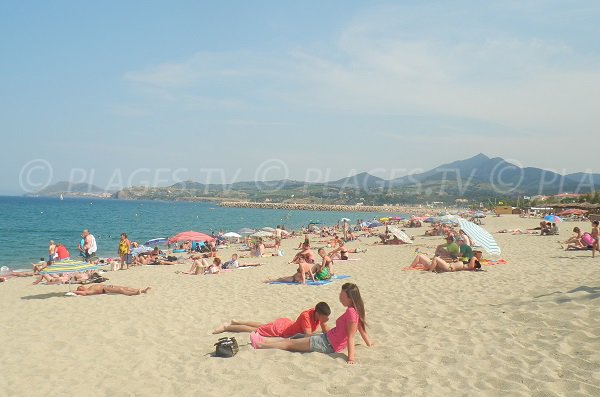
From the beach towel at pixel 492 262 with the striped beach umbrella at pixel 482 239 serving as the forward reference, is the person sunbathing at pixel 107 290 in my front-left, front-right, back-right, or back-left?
back-left

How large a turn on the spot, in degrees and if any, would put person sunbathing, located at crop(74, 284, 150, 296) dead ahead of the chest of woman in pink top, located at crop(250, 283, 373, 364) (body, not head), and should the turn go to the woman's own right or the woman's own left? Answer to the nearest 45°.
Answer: approximately 45° to the woman's own right

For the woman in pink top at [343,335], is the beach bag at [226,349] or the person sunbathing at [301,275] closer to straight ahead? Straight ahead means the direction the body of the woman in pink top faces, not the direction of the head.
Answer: the beach bag

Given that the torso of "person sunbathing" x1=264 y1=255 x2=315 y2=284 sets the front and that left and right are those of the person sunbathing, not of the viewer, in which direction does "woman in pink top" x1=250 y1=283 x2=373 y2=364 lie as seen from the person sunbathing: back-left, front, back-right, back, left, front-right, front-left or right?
left

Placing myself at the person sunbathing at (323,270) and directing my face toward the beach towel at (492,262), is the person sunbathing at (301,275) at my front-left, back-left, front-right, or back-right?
back-right

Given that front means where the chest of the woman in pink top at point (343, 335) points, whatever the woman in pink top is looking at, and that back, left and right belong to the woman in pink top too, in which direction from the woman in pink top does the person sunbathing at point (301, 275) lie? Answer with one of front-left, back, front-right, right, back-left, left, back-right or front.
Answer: right

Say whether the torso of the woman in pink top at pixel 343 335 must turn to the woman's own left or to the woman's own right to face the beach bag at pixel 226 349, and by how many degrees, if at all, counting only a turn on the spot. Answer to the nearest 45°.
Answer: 0° — they already face it

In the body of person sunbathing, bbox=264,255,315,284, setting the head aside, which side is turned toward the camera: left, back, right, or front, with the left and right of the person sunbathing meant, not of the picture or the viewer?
left

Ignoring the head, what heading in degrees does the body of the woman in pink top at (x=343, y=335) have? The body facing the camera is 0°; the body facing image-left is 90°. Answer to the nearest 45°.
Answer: approximately 90°

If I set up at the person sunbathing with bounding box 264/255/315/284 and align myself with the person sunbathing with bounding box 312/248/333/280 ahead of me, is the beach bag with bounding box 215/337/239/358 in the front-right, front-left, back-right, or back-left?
back-right

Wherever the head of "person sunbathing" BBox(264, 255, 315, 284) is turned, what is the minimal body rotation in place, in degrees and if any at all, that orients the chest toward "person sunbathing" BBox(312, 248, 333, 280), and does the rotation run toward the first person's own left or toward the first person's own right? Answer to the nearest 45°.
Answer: approximately 135° to the first person's own right

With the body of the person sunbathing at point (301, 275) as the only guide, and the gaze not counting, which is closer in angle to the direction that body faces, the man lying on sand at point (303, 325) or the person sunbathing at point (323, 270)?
the man lying on sand
